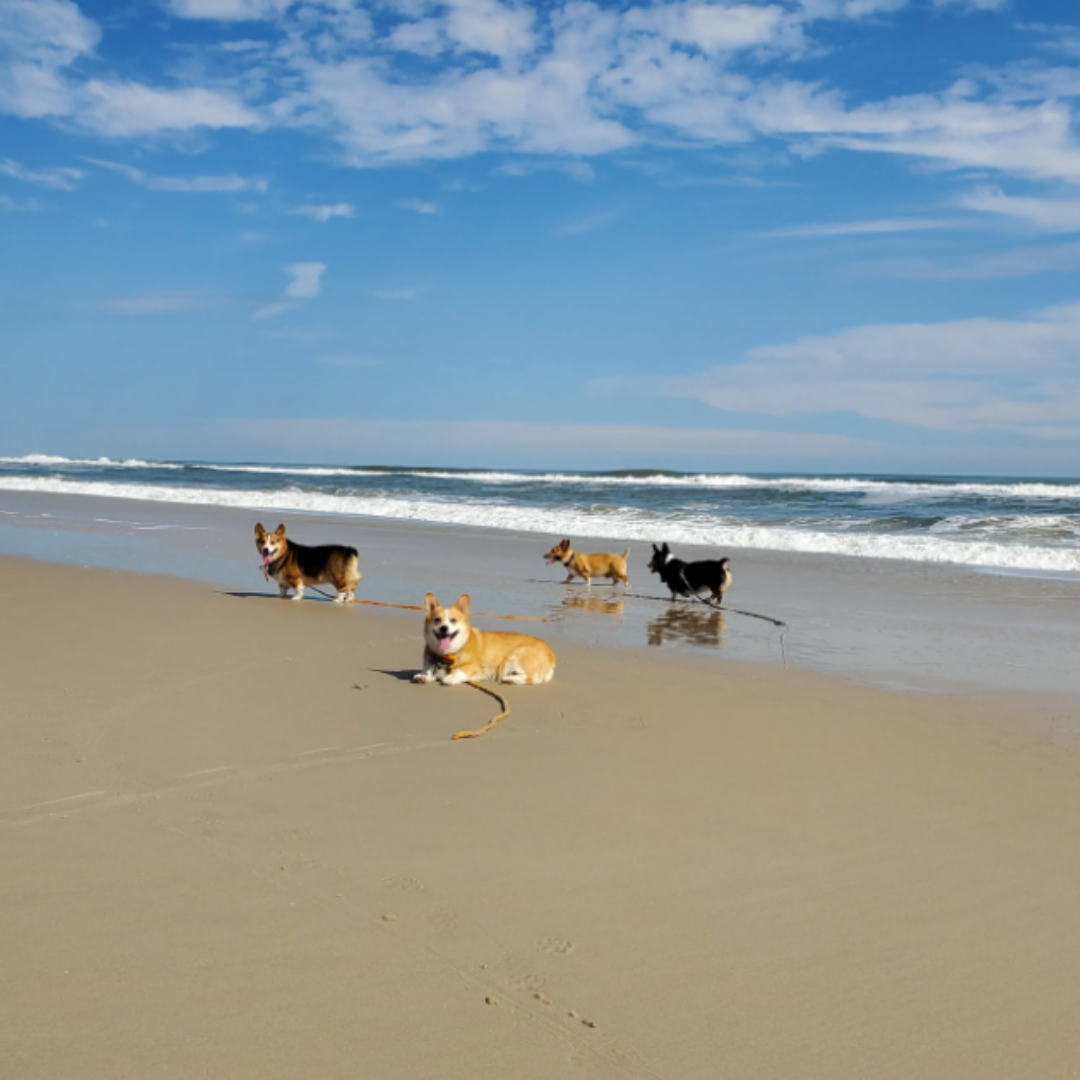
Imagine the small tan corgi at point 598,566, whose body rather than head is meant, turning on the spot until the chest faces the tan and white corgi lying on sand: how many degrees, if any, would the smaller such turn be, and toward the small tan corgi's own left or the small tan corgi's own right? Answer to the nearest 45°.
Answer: approximately 90° to the small tan corgi's own left

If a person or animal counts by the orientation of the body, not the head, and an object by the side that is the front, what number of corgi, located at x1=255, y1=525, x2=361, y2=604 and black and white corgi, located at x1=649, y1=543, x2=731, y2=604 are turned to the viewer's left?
2

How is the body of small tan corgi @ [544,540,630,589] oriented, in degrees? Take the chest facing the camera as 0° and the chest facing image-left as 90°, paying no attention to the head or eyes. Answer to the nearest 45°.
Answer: approximately 90°

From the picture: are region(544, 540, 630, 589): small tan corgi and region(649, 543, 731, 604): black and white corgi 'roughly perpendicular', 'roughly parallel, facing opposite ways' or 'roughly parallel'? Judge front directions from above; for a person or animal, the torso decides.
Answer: roughly parallel

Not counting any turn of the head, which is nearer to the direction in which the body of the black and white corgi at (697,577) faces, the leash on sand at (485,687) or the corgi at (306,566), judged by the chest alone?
the corgi

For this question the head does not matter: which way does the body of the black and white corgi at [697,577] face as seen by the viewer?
to the viewer's left

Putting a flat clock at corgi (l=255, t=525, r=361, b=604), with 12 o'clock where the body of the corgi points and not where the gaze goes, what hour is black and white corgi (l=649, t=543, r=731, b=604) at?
The black and white corgi is roughly at 6 o'clock from the corgi.

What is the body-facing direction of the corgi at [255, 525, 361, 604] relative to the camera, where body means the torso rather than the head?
to the viewer's left

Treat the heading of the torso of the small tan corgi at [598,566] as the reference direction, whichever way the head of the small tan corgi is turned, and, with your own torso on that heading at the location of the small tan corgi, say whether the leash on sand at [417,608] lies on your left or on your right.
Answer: on your left

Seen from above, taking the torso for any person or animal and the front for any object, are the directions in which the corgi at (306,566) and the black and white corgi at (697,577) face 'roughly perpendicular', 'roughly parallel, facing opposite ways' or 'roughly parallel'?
roughly parallel

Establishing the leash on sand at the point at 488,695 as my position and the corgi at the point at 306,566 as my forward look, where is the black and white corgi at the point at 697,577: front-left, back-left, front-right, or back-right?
front-right

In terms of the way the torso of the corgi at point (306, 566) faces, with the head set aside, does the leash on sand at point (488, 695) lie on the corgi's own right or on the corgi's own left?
on the corgi's own left
